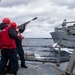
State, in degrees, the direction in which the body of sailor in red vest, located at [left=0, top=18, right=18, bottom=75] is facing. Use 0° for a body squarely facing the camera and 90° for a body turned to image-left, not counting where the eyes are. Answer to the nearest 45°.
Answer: approximately 225°
